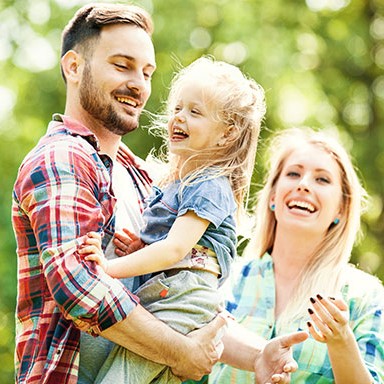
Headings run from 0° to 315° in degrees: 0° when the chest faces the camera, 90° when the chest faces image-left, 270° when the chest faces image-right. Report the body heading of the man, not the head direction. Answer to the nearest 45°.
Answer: approximately 315°

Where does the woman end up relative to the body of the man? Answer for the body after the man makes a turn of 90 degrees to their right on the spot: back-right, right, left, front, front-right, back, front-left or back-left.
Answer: back
